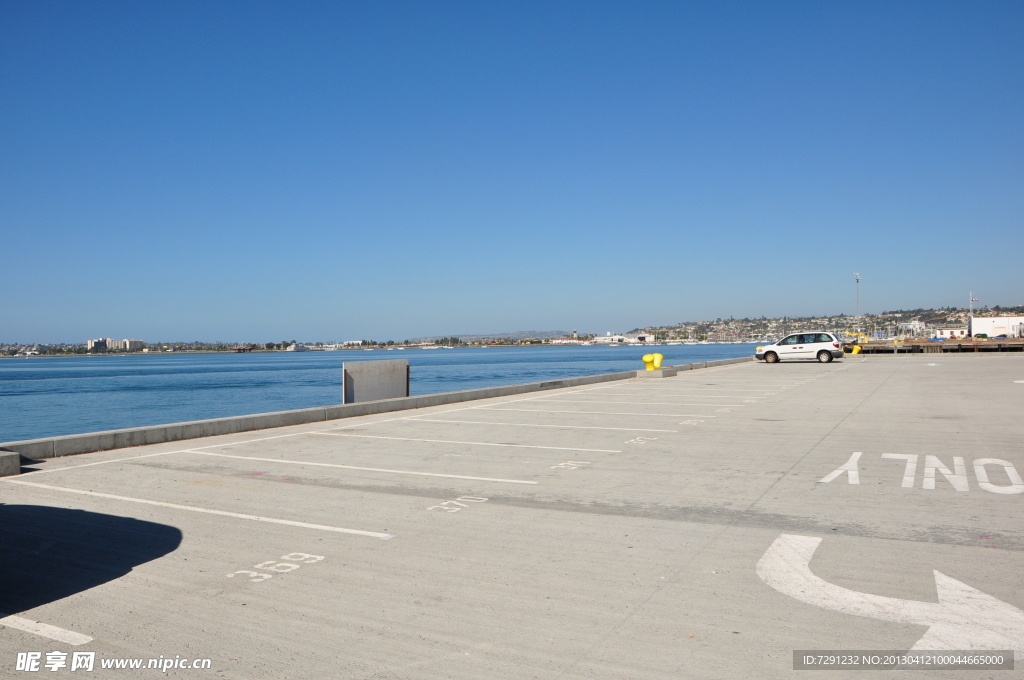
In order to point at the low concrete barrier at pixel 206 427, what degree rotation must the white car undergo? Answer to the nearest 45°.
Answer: approximately 90° to its left

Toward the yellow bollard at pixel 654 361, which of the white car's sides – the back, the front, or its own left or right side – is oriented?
left

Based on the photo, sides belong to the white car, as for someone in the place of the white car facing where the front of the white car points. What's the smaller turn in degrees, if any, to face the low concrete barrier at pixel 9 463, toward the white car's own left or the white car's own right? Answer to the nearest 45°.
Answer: approximately 90° to the white car's own left

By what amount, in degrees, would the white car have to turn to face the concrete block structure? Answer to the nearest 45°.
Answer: approximately 90° to its left

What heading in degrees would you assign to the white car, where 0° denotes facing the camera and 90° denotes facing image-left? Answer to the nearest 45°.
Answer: approximately 90°
